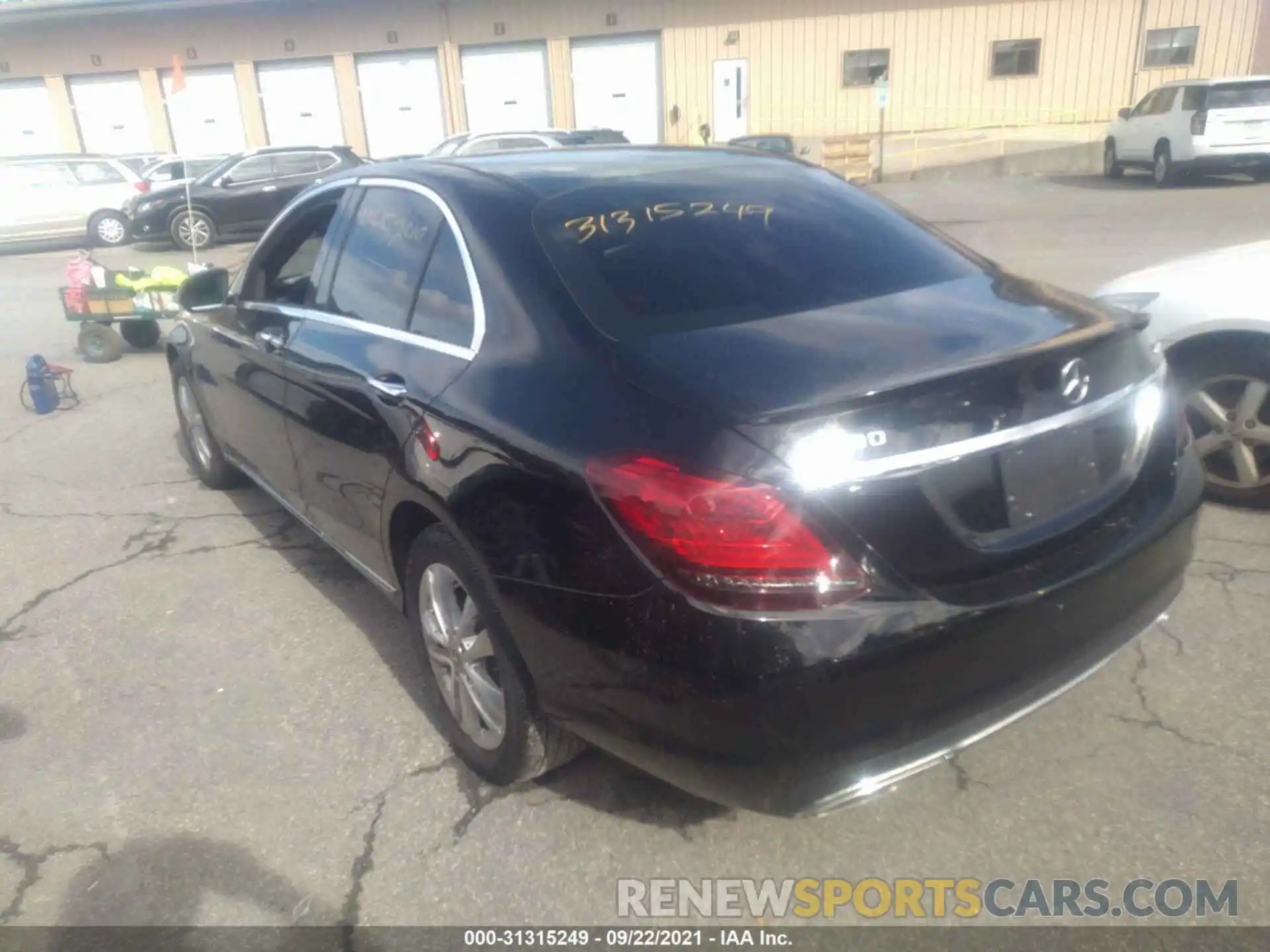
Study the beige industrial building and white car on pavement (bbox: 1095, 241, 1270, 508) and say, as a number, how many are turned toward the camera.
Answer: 1

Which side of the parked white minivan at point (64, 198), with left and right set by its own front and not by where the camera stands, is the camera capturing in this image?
left

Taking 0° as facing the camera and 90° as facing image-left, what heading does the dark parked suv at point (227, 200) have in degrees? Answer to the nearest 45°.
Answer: approximately 90°

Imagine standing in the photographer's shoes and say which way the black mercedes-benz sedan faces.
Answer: facing away from the viewer and to the left of the viewer

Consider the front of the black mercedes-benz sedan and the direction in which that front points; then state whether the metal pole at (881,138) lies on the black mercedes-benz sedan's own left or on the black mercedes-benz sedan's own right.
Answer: on the black mercedes-benz sedan's own right

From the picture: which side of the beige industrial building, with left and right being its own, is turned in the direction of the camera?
front

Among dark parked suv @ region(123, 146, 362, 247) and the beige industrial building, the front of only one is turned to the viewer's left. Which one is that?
the dark parked suv

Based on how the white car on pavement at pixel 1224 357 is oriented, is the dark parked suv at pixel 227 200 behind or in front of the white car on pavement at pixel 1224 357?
in front

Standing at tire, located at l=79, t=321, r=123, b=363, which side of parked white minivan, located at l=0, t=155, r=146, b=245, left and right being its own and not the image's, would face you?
left

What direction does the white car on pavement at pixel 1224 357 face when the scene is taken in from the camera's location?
facing to the left of the viewer

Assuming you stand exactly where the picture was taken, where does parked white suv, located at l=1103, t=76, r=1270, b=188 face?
facing away from the viewer and to the left of the viewer

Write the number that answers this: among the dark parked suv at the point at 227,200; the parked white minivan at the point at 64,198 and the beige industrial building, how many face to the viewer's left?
2

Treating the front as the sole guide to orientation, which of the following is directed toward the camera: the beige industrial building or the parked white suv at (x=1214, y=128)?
the beige industrial building

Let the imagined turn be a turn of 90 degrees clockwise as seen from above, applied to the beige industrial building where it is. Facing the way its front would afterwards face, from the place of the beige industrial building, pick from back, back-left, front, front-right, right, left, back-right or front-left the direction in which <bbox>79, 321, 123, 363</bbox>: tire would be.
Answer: left

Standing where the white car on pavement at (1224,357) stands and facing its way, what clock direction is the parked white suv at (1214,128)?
The parked white suv is roughly at 3 o'clock from the white car on pavement.

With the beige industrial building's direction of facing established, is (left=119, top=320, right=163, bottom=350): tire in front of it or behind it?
in front

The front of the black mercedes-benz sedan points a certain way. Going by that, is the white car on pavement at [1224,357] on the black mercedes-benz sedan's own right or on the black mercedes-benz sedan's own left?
on the black mercedes-benz sedan's own right
